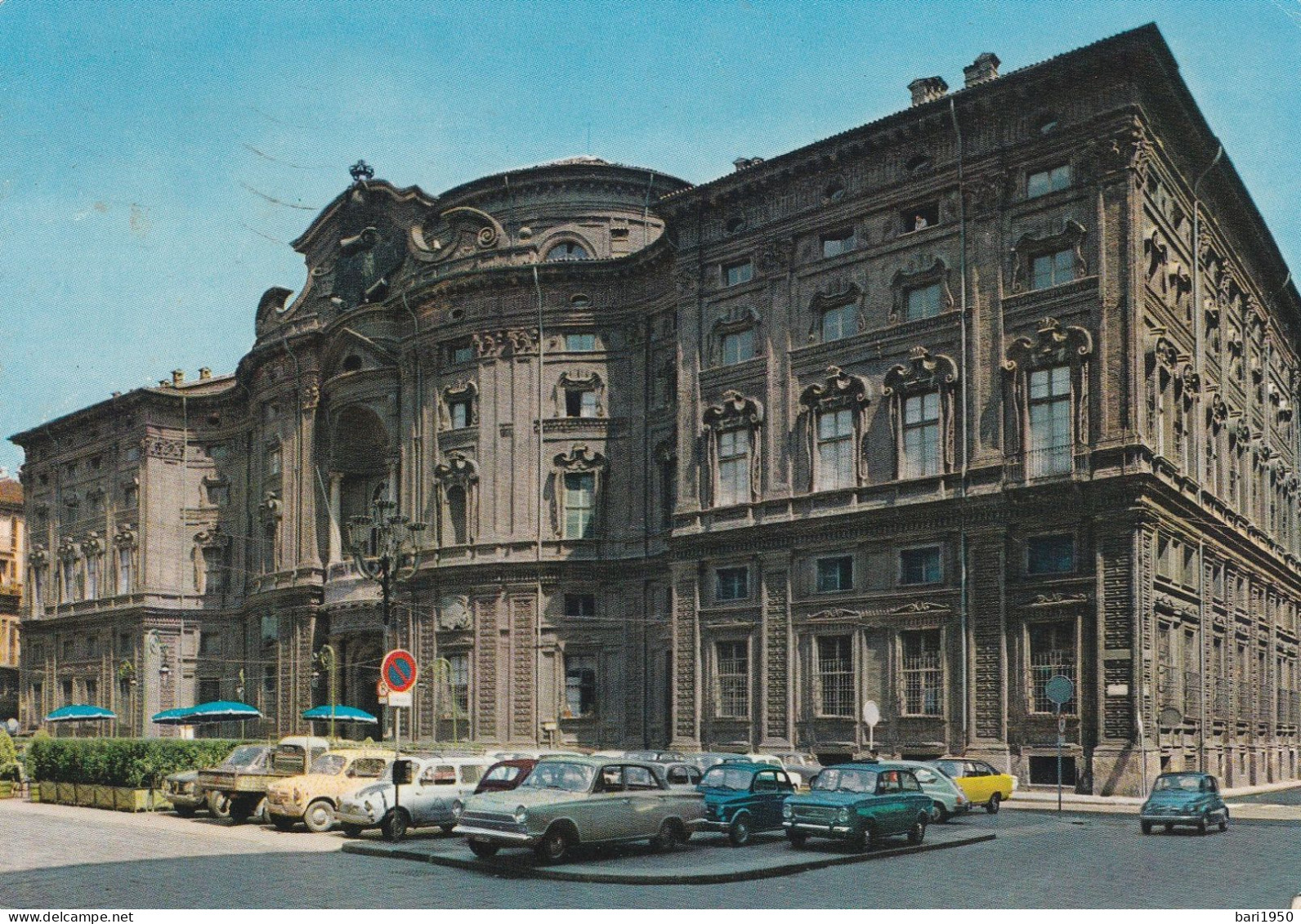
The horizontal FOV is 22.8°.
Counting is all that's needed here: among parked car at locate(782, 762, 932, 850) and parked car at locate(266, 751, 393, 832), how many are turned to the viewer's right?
0

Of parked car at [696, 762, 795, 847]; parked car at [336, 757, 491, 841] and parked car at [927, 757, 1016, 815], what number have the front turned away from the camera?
0

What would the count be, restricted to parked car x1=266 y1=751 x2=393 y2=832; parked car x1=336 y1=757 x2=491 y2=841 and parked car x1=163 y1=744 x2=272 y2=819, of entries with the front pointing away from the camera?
0

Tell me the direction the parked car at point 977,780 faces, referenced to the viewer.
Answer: facing the viewer and to the left of the viewer

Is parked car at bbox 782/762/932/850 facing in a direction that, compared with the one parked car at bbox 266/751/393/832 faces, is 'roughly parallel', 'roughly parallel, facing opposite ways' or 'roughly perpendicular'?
roughly parallel

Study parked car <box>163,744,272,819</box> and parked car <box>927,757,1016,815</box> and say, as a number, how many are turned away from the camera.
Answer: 0

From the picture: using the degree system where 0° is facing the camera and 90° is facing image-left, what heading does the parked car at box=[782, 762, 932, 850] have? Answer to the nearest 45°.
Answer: approximately 45°

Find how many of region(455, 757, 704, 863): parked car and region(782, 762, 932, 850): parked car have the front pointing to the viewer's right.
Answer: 0

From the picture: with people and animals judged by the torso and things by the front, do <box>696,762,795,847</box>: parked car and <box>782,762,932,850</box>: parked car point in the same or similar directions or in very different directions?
same or similar directions

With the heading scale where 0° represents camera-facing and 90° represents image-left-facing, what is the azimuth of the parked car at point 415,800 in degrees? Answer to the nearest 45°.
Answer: approximately 45°

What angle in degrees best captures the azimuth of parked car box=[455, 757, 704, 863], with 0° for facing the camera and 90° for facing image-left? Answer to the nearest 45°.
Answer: approximately 45°
